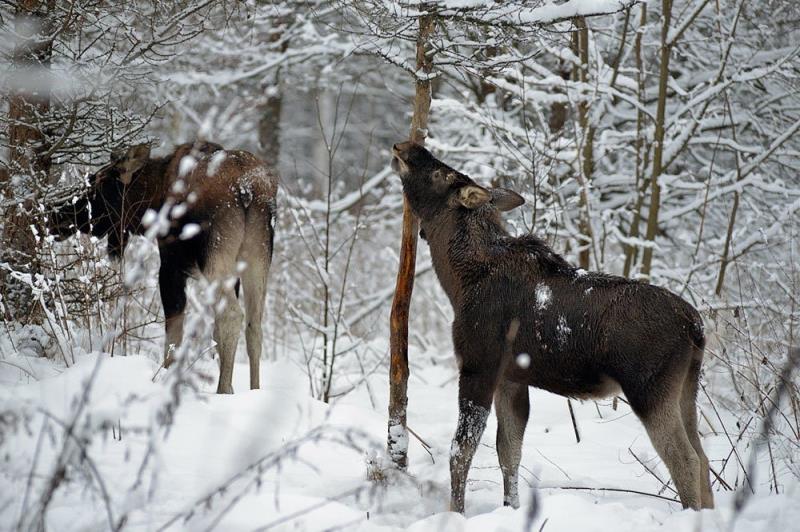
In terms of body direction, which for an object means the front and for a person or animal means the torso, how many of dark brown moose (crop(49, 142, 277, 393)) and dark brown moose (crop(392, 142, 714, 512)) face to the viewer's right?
0

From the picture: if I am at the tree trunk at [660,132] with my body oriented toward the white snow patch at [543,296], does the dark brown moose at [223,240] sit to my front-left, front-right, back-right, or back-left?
front-right

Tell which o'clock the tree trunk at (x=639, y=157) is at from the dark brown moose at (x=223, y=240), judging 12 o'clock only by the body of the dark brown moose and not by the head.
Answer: The tree trunk is roughly at 4 o'clock from the dark brown moose.

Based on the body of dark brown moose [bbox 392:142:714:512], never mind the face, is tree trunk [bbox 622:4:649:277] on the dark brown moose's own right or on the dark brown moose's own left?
on the dark brown moose's own right

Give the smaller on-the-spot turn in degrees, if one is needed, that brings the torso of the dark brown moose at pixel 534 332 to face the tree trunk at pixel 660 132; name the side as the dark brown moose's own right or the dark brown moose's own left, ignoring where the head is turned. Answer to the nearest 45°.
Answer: approximately 90° to the dark brown moose's own right

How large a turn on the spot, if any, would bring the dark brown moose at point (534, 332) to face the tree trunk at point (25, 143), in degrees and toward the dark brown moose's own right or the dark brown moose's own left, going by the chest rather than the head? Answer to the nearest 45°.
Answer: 0° — it already faces it

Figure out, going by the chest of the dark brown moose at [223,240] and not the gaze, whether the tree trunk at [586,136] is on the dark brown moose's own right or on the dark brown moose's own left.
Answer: on the dark brown moose's own right

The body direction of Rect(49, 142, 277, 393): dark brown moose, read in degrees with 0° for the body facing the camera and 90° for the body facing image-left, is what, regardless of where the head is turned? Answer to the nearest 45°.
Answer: approximately 135°

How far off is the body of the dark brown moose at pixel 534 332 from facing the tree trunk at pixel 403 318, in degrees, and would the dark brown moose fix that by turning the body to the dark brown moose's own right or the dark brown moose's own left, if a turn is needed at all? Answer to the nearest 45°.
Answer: approximately 45° to the dark brown moose's own right

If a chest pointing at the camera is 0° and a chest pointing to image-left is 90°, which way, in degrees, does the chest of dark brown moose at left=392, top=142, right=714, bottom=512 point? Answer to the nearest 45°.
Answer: approximately 90°
